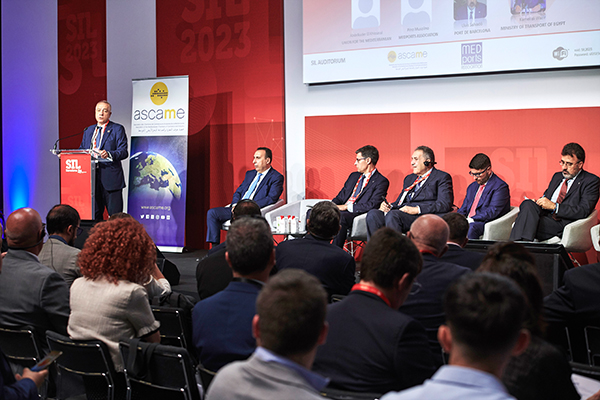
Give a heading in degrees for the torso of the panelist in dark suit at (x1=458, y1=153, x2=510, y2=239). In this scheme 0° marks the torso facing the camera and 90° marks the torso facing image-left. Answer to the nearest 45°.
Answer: approximately 45°

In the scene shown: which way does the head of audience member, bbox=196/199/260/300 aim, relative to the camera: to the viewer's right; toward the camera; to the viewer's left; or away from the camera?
away from the camera

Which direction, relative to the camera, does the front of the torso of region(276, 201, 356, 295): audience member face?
away from the camera

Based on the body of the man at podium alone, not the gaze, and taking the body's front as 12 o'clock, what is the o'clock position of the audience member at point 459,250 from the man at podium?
The audience member is roughly at 10 o'clock from the man at podium.

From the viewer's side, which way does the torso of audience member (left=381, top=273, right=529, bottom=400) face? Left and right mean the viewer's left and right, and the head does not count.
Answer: facing away from the viewer

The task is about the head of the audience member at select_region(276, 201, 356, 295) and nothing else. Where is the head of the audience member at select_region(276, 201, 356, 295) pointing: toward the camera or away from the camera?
away from the camera

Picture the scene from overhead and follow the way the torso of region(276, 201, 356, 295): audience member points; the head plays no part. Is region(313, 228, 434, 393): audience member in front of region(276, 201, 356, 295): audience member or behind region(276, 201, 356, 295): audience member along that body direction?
behind
